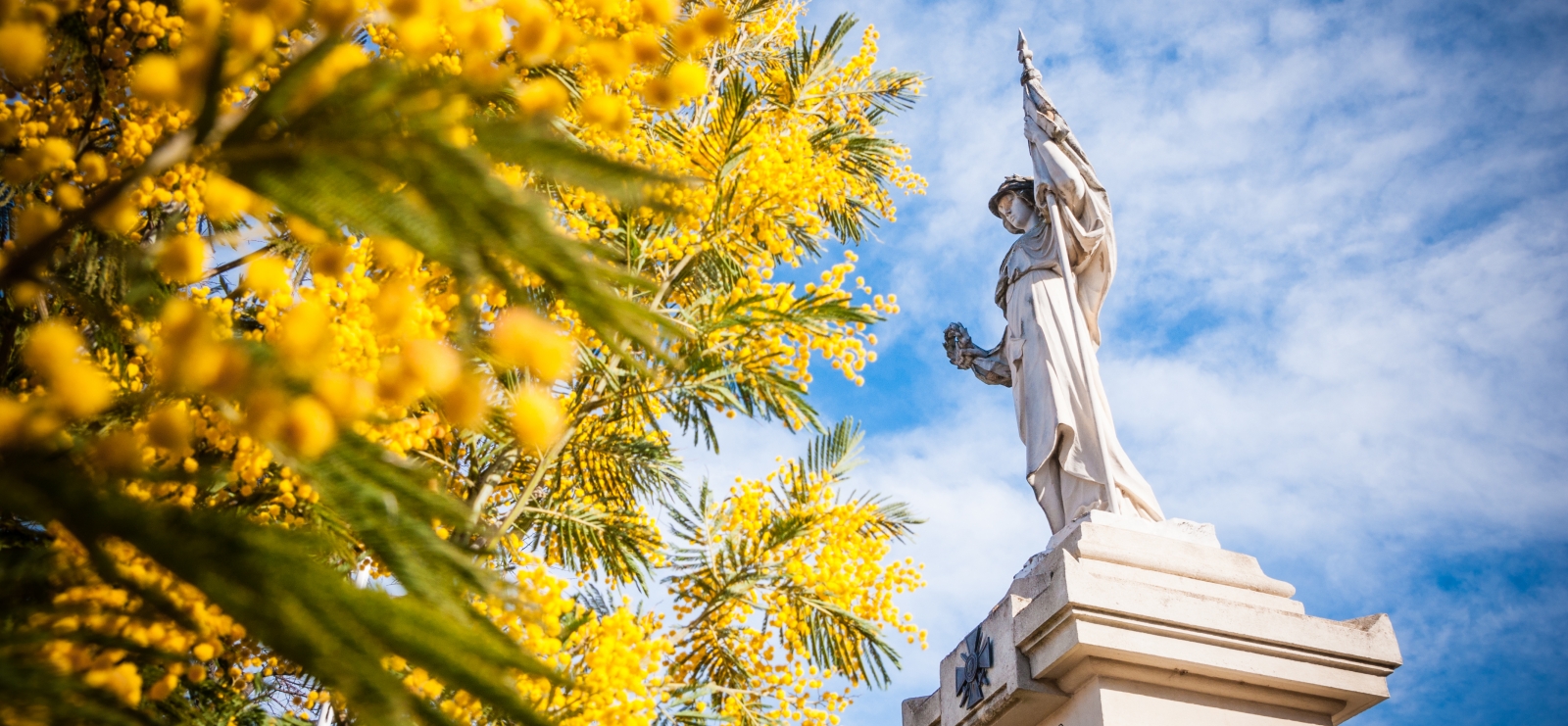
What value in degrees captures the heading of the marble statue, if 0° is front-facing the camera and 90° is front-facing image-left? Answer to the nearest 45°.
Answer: approximately 45°
